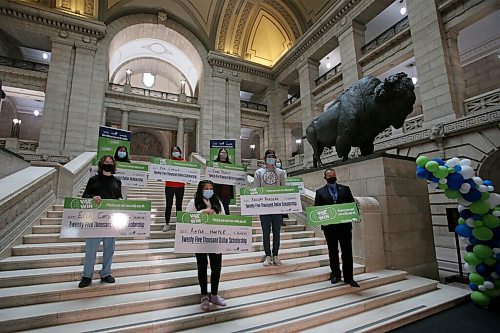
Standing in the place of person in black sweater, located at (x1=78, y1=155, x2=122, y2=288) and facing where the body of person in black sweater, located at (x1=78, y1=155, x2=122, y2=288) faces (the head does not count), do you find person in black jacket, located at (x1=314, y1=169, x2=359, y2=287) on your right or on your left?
on your left

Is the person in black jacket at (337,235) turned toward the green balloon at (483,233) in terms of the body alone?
no

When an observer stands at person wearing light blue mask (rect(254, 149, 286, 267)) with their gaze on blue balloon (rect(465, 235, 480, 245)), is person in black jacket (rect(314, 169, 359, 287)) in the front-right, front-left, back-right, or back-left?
front-right

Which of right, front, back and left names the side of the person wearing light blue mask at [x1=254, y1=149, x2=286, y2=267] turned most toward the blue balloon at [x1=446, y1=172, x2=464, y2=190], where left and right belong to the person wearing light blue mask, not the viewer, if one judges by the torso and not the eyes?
left

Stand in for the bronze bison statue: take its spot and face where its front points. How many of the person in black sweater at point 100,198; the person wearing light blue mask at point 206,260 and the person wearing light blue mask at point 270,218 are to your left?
0

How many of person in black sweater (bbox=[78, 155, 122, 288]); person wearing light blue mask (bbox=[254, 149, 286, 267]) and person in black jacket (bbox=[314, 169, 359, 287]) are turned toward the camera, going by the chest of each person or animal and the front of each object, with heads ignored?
3

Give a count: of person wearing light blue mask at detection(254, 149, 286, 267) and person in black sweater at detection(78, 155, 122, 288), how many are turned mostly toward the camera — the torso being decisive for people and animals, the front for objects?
2

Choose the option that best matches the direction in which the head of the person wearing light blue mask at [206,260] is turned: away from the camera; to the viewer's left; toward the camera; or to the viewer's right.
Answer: toward the camera

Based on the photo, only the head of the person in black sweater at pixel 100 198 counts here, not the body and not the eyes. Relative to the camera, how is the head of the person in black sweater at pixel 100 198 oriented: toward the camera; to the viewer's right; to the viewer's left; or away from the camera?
toward the camera

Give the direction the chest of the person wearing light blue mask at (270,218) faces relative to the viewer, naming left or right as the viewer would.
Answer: facing the viewer

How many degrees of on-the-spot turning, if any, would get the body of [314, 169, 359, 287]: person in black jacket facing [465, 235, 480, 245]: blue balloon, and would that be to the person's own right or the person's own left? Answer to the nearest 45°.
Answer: approximately 90° to the person's own left

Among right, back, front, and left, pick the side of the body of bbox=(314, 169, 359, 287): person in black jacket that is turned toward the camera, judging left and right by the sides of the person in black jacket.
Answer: front
